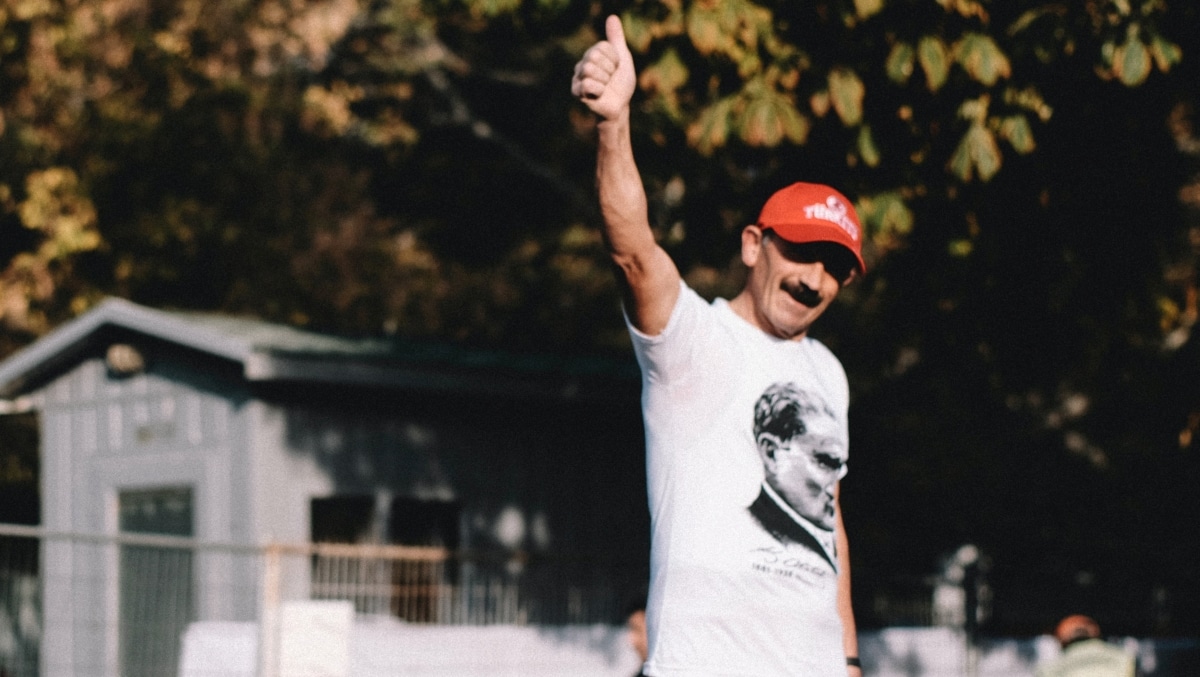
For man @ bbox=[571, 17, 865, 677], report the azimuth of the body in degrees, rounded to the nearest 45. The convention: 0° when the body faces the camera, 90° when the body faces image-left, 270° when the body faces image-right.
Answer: approximately 315°

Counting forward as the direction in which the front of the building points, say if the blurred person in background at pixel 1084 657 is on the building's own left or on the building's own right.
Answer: on the building's own left

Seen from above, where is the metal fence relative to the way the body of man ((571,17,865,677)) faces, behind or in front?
behind

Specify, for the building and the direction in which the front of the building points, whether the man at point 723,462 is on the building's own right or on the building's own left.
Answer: on the building's own left

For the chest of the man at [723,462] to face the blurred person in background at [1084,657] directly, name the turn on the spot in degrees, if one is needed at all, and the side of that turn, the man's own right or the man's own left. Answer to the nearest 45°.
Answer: approximately 135° to the man's own left

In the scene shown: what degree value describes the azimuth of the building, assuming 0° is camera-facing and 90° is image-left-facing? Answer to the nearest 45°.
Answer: approximately 45°

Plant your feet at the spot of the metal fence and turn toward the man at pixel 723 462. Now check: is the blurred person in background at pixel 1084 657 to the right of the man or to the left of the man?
left
